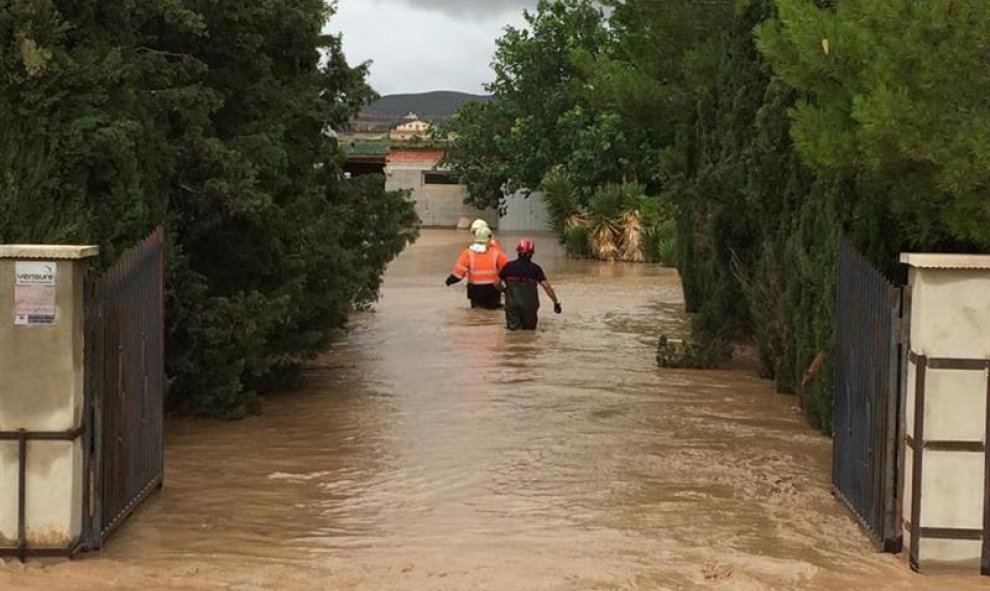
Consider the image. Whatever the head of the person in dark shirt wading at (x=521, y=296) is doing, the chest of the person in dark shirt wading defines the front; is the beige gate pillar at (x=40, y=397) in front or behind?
behind

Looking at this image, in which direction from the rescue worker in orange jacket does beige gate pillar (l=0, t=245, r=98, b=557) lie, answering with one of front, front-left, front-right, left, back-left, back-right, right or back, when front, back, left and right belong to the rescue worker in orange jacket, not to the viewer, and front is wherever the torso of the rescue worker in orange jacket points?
back

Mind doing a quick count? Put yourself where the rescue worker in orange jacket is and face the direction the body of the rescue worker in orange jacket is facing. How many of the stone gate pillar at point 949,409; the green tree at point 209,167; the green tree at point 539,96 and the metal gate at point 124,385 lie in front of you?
1

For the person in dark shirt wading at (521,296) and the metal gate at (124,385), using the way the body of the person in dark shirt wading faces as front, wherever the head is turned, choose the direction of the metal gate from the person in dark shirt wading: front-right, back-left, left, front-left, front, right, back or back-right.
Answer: back

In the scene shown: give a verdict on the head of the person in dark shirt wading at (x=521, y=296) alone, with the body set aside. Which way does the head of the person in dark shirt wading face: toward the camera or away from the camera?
away from the camera

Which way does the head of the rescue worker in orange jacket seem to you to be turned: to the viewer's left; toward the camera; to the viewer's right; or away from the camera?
away from the camera

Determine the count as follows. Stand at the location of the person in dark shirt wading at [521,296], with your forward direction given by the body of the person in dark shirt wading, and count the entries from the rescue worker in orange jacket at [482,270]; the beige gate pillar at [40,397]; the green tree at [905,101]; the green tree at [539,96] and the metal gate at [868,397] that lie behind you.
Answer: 3

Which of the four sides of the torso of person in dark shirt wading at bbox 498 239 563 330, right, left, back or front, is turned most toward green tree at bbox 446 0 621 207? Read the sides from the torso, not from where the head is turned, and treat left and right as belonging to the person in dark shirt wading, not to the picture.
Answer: front

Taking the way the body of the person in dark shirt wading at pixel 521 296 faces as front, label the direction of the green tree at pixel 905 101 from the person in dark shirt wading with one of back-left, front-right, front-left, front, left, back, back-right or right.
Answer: back

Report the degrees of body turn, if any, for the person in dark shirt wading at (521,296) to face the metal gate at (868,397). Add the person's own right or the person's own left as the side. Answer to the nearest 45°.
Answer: approximately 180°

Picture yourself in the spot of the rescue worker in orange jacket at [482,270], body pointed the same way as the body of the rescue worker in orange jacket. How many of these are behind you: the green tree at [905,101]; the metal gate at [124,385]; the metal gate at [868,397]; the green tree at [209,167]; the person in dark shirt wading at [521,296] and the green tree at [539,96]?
5

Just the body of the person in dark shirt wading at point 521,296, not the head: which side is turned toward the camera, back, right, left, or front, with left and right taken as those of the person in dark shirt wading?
back

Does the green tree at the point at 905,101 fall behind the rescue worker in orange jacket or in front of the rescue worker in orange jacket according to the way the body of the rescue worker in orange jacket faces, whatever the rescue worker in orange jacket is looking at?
behind

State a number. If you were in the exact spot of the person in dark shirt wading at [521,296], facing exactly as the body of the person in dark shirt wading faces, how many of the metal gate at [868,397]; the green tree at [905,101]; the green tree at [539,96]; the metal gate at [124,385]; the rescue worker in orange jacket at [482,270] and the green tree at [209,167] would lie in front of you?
2

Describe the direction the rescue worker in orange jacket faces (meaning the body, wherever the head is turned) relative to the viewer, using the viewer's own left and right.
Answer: facing away from the viewer

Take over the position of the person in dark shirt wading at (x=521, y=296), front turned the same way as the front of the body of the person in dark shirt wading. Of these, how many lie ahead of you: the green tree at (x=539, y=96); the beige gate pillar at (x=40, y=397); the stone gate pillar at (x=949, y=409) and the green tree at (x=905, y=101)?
1

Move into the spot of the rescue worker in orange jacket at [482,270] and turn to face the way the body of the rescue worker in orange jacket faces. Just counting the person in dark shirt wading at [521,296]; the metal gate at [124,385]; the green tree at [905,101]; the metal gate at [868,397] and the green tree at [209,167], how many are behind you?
5

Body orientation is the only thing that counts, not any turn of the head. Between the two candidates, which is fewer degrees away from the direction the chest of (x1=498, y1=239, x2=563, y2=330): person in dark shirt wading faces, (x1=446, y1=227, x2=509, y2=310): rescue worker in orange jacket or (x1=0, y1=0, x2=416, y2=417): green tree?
the rescue worker in orange jacket

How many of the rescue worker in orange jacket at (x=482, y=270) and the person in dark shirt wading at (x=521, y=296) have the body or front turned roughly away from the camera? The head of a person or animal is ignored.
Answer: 2
